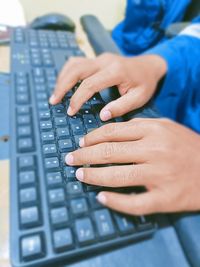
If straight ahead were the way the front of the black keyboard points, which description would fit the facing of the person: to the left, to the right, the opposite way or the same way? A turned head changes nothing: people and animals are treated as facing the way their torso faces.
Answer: the opposite way

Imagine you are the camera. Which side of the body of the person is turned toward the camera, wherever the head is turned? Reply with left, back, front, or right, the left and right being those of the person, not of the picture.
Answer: left

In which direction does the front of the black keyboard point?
to the viewer's right
